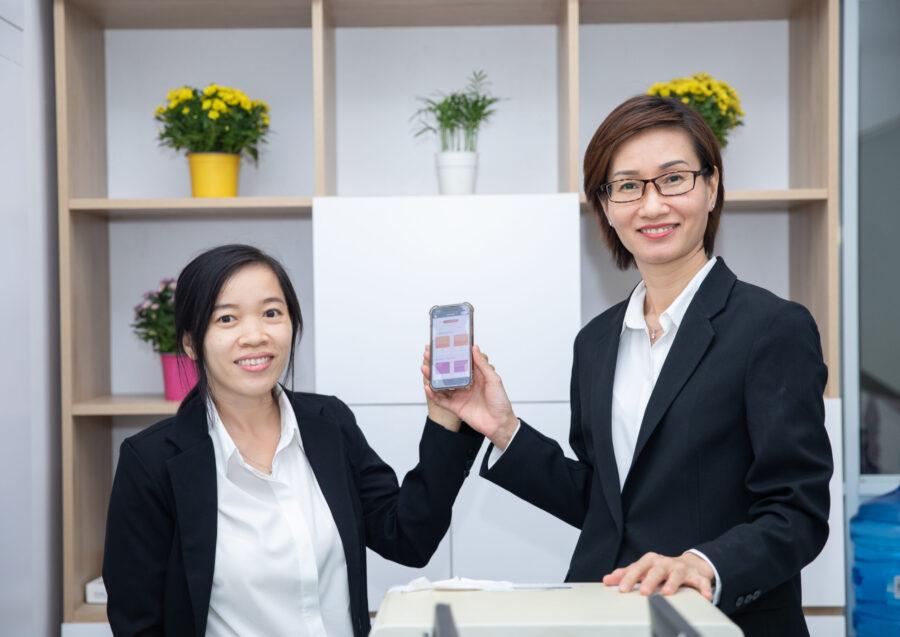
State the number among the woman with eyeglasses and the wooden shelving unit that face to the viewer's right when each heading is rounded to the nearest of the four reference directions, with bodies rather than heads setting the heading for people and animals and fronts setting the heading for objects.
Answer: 0

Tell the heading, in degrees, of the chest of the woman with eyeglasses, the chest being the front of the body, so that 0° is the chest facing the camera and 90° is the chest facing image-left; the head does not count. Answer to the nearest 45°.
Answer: approximately 45°

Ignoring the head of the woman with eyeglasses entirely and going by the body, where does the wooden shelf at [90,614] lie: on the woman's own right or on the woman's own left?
on the woman's own right

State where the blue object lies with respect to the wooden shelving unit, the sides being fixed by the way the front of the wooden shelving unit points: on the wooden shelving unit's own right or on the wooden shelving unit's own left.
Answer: on the wooden shelving unit's own left

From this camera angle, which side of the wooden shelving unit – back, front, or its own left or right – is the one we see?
front

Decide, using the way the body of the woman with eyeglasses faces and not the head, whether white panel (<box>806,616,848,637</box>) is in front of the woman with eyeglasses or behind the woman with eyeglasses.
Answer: behind

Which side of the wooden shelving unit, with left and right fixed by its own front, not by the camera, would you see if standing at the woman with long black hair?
front

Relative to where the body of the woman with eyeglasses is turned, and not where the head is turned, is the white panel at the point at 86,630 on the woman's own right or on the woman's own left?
on the woman's own right

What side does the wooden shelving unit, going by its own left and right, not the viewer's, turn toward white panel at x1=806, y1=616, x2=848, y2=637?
left
